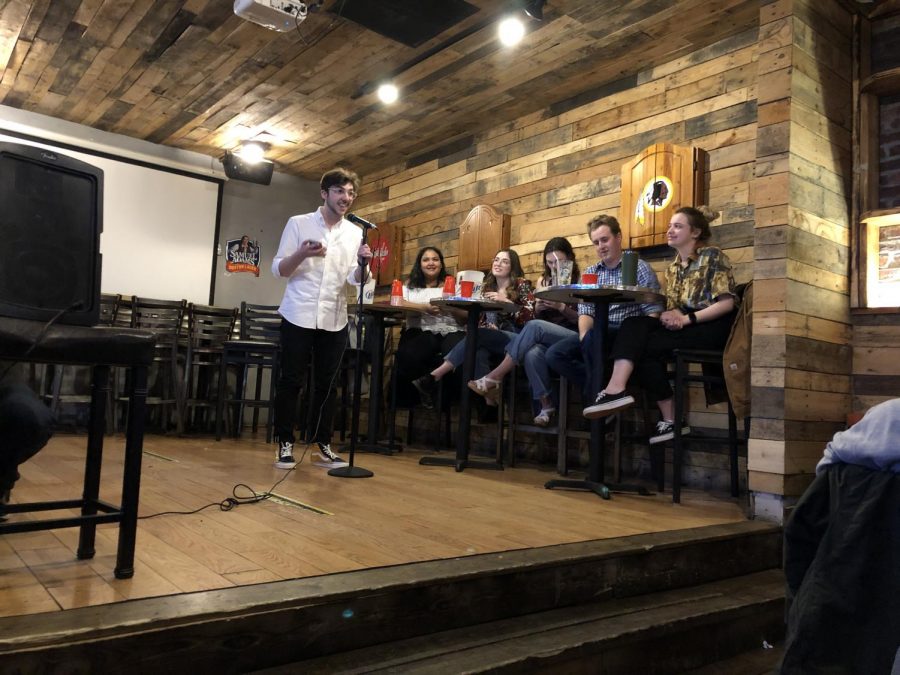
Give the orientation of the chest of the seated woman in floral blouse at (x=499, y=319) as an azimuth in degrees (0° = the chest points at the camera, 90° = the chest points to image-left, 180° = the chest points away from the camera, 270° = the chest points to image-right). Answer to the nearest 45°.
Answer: approximately 45°

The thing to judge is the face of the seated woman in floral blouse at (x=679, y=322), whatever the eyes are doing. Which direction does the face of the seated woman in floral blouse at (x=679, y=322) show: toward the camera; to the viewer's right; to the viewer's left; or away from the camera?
to the viewer's left

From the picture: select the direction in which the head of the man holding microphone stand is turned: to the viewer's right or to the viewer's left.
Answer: to the viewer's right

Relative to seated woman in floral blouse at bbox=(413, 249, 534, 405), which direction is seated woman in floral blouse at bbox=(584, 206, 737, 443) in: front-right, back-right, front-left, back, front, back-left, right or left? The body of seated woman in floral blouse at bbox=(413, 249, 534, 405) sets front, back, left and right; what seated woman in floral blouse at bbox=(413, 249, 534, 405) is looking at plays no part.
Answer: left

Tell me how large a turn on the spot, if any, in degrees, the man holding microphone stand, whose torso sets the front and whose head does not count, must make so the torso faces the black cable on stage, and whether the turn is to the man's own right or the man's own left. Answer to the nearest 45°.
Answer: approximately 45° to the man's own right

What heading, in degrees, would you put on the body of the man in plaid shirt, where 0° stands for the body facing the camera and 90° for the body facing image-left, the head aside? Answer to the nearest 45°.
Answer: approximately 45°

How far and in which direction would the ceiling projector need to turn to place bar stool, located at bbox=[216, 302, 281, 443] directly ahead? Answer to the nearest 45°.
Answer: approximately 45° to its right

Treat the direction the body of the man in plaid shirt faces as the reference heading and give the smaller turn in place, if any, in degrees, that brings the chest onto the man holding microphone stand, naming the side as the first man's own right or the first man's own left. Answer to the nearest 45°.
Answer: approximately 45° to the first man's own right
